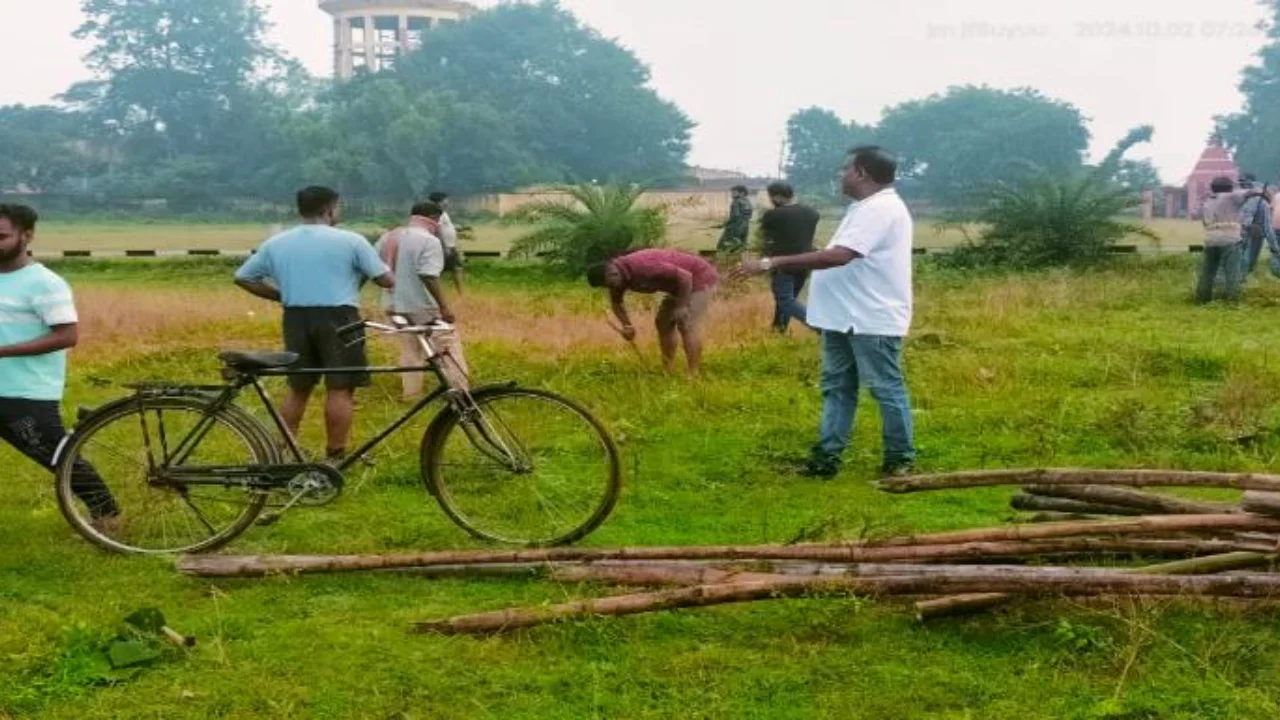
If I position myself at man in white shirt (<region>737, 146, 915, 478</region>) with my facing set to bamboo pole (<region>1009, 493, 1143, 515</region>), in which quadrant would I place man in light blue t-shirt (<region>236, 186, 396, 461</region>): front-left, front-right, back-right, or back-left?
back-right

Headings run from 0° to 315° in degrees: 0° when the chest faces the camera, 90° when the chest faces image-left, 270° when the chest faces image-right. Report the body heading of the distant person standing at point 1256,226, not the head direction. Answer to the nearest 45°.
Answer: approximately 90°

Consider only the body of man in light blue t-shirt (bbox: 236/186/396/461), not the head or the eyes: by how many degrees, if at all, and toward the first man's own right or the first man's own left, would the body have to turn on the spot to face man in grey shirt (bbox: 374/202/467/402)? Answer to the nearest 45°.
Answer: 0° — they already face them

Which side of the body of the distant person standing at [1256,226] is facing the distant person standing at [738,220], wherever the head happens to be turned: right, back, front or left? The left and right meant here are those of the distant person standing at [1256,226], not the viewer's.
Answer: front

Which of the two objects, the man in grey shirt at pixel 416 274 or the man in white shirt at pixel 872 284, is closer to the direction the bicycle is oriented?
the man in white shirt

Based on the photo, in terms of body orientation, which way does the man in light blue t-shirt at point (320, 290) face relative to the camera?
away from the camera

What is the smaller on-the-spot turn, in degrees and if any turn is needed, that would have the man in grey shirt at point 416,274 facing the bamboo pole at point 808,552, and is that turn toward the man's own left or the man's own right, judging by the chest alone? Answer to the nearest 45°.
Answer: approximately 135° to the man's own right

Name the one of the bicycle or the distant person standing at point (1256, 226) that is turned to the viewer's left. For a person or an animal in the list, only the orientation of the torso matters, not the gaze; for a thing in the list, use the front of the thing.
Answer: the distant person standing

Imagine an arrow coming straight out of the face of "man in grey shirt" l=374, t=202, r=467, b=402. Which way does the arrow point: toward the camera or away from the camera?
away from the camera

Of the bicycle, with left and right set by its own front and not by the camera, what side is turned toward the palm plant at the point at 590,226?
left

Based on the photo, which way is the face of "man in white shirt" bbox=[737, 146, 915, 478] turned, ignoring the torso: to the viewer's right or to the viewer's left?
to the viewer's left

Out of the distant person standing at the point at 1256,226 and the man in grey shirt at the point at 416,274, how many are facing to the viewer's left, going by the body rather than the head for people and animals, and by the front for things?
1
